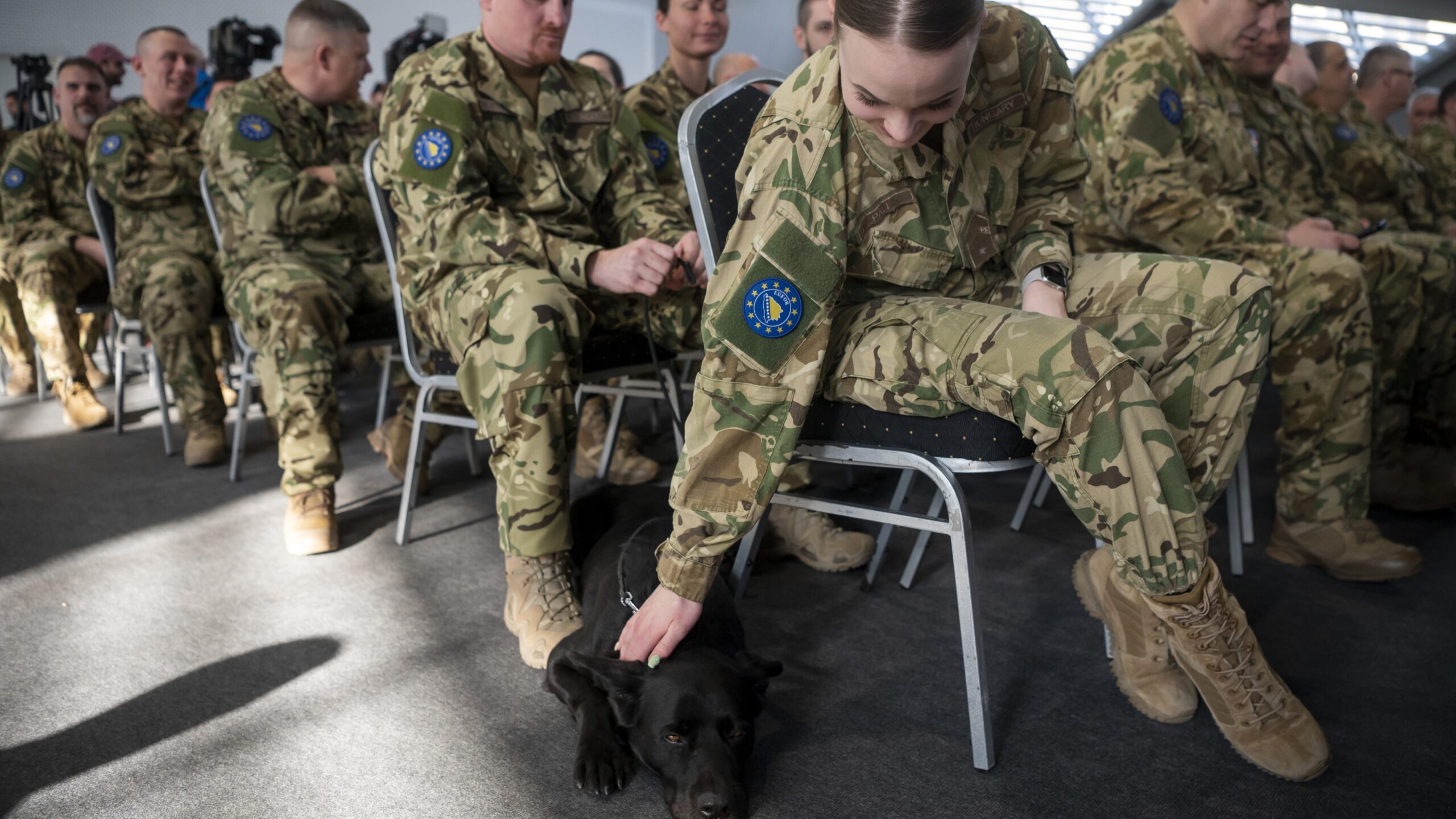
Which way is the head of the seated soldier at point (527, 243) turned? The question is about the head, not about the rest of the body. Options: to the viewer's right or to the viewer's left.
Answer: to the viewer's right

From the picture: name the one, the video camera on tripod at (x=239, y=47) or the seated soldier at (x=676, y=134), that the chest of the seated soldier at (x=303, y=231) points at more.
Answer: the seated soldier

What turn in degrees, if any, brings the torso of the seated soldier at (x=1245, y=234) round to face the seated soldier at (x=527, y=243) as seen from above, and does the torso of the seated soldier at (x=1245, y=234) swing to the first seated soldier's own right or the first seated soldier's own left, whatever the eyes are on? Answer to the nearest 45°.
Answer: approximately 135° to the first seated soldier's own right

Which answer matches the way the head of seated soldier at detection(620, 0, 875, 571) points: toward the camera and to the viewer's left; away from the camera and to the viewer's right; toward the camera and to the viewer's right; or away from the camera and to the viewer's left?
toward the camera and to the viewer's right

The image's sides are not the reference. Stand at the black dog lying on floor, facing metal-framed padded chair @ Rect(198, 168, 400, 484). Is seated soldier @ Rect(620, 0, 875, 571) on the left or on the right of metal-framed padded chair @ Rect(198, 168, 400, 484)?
right

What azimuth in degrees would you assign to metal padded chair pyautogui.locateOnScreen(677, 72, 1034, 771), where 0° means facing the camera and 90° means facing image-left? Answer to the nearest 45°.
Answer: approximately 315°

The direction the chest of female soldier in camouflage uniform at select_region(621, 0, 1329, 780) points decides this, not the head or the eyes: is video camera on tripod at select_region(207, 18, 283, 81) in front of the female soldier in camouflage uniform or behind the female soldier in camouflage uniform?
behind
